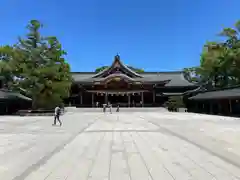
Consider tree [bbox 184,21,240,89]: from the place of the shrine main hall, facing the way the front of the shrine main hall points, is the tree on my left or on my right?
on my left

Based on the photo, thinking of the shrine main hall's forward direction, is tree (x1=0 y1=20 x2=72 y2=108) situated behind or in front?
in front

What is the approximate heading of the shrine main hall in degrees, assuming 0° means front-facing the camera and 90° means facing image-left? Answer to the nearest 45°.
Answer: approximately 0°
